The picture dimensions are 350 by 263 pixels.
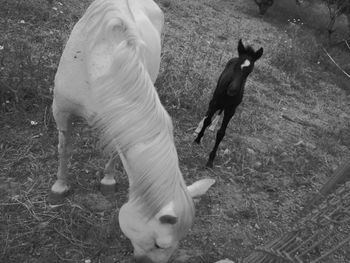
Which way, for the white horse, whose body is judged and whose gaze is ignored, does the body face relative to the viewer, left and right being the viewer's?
facing the viewer

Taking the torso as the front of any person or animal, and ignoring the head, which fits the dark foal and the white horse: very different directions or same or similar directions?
same or similar directions

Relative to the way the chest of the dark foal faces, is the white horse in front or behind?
in front

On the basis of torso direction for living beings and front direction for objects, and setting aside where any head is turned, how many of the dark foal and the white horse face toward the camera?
2

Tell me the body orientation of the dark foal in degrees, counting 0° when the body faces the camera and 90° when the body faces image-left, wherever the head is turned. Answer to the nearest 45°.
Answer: approximately 0°
